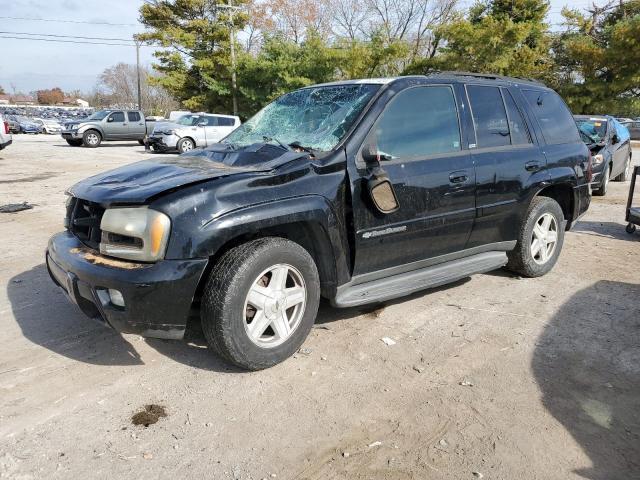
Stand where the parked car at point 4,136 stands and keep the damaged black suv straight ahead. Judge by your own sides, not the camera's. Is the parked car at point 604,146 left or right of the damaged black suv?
left

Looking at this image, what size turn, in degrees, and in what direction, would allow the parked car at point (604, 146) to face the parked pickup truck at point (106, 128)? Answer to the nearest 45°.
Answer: approximately 45° to its right

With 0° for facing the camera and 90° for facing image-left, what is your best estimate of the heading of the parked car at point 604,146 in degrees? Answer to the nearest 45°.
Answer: approximately 45°

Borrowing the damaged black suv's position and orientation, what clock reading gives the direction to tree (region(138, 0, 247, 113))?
The tree is roughly at 4 o'clock from the damaged black suv.

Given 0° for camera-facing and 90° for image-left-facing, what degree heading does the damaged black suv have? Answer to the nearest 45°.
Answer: approximately 45°

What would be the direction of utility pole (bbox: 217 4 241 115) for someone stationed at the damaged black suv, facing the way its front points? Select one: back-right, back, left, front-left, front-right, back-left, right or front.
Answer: back-right

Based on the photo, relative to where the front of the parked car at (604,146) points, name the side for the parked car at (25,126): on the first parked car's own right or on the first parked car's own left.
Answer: on the first parked car's own right

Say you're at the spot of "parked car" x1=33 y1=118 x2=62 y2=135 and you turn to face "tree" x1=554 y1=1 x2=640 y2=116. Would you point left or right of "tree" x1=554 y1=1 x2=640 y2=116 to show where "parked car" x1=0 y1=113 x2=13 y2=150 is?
right

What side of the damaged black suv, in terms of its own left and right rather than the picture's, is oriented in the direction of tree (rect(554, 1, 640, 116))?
back

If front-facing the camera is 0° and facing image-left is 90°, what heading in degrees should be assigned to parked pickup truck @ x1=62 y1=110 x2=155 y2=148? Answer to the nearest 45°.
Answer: approximately 45°
